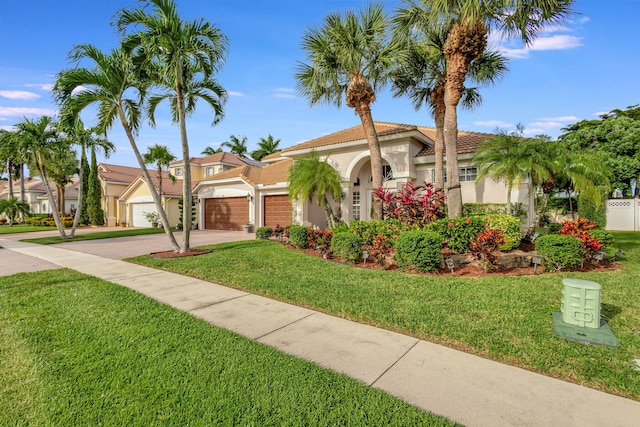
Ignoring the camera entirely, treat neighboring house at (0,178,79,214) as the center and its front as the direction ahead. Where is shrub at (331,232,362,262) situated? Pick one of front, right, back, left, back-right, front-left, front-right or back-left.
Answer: front

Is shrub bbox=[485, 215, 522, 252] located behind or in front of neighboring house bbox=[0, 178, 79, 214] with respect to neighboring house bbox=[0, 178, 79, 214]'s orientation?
in front

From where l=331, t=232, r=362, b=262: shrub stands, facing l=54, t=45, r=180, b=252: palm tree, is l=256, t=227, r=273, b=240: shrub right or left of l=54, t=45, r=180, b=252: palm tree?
right

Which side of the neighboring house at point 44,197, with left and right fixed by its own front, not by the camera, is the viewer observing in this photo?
front

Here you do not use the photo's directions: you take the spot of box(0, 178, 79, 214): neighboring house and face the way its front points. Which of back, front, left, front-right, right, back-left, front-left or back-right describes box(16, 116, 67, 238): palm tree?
front

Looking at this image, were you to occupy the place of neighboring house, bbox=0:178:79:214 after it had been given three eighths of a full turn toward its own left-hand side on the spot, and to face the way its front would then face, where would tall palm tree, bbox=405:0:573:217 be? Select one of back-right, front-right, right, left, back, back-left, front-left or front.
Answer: back-right

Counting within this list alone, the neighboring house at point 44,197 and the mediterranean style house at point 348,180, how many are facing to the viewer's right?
0

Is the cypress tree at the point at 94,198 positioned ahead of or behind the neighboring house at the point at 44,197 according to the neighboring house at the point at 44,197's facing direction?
ahead

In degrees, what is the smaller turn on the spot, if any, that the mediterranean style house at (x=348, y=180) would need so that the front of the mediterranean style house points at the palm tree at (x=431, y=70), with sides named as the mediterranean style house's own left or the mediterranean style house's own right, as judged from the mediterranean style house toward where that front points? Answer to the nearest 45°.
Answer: approximately 90° to the mediterranean style house's own left

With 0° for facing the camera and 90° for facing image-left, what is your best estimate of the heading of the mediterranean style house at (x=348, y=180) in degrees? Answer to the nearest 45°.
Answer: approximately 45°

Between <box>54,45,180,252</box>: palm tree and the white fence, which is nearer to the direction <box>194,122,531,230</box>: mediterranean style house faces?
the palm tree

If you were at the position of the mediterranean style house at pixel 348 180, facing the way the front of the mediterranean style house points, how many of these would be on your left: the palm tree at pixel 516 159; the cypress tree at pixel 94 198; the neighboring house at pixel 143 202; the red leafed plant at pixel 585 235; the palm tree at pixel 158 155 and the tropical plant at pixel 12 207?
2
